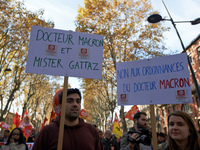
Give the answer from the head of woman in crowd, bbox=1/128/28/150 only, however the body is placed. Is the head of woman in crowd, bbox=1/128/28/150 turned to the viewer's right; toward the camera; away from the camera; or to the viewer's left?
toward the camera

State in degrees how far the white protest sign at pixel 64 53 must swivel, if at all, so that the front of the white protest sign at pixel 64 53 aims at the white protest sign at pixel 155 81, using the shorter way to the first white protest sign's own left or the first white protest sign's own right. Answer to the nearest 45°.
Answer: approximately 90° to the first white protest sign's own left

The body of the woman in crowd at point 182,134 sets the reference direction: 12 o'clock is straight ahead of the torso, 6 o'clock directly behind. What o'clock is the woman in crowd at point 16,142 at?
the woman in crowd at point 16,142 is roughly at 2 o'clock from the woman in crowd at point 182,134.

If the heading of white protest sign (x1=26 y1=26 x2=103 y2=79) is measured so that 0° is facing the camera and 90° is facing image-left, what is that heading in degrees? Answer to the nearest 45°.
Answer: approximately 0°

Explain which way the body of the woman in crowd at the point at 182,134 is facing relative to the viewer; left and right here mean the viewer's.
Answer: facing the viewer and to the left of the viewer

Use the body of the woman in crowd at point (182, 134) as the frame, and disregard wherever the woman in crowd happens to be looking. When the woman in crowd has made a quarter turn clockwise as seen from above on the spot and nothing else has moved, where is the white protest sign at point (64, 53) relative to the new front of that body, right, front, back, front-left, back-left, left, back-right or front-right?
front-left
